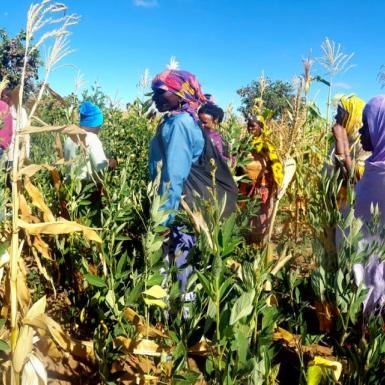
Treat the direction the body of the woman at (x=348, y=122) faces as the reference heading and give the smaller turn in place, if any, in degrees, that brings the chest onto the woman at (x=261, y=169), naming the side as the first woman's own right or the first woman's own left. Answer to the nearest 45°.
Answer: approximately 45° to the first woman's own right

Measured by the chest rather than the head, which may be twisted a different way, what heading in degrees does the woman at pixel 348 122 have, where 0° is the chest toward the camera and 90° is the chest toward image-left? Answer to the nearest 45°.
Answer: approximately 90°

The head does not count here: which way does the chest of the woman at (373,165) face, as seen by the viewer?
to the viewer's left

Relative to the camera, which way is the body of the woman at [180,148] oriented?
to the viewer's left

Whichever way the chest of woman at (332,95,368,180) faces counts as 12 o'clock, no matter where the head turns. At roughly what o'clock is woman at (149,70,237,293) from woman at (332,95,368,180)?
woman at (149,70,237,293) is roughly at 10 o'clock from woman at (332,95,368,180).

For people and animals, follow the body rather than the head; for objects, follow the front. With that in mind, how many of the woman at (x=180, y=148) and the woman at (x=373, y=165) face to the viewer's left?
2

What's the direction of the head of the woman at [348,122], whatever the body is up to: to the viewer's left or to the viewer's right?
to the viewer's left

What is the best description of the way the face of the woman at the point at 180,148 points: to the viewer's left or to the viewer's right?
to the viewer's left

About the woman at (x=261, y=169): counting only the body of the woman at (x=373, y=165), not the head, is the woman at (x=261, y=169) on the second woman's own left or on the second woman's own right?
on the second woman's own right
